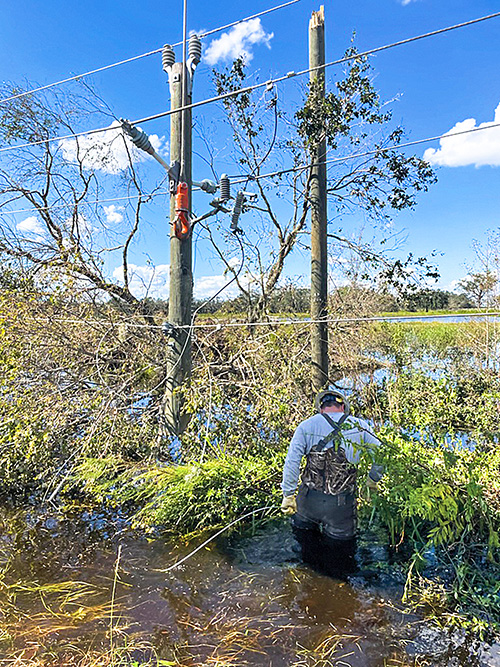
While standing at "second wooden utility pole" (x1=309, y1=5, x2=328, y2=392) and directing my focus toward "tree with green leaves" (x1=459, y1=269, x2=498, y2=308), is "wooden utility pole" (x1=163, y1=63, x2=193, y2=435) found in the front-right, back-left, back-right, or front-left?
back-left

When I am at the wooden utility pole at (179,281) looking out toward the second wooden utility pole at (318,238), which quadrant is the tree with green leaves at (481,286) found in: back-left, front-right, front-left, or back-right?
front-left

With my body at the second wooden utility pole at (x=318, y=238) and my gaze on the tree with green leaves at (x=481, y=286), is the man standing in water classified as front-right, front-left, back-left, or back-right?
back-right

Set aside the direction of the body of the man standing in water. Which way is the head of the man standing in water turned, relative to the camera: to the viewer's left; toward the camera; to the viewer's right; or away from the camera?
away from the camera

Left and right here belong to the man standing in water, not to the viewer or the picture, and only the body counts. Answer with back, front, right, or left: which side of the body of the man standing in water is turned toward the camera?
back

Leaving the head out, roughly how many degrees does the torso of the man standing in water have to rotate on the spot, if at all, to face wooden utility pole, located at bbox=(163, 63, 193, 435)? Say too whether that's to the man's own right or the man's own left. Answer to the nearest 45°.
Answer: approximately 45° to the man's own left

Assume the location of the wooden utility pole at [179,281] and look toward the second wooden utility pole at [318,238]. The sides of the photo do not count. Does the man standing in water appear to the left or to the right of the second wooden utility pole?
right

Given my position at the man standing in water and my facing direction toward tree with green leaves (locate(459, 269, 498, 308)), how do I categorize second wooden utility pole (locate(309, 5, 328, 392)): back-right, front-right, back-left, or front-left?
front-left
